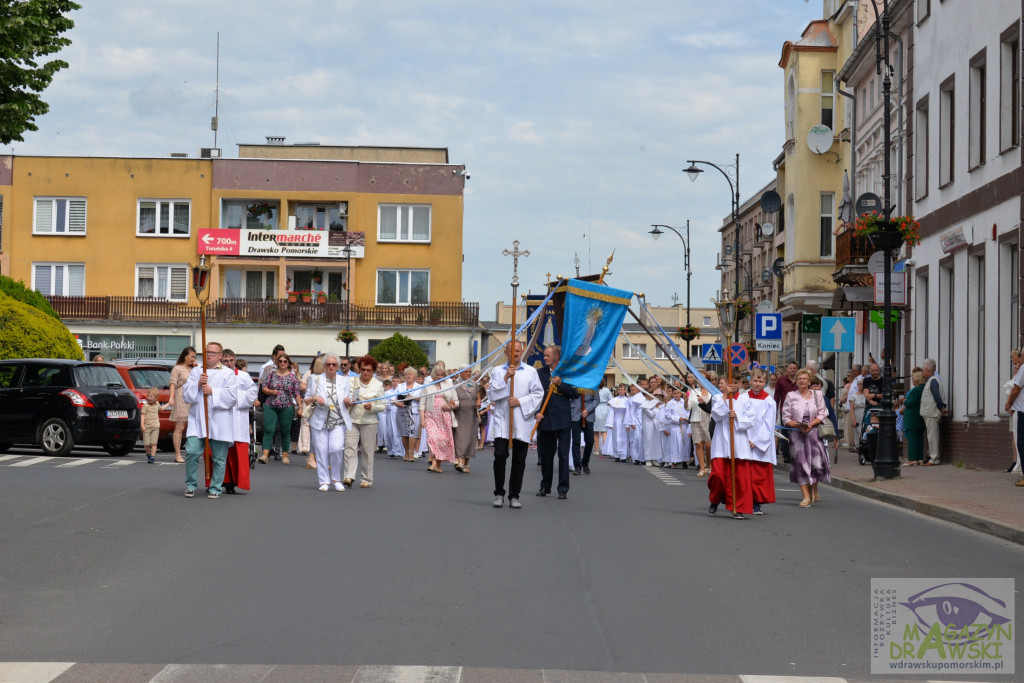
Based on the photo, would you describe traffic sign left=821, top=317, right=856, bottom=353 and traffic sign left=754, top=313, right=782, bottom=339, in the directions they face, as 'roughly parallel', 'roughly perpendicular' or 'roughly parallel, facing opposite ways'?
roughly parallel

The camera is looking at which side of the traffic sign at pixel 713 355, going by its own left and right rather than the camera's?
front

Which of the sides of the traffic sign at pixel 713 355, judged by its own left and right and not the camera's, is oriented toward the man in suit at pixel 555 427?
front

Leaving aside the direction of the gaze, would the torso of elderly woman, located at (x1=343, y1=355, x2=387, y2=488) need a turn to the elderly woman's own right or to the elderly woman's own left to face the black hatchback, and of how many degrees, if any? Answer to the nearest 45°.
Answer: approximately 135° to the elderly woman's own right

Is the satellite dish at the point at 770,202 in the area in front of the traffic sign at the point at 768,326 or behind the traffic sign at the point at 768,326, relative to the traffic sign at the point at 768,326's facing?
behind

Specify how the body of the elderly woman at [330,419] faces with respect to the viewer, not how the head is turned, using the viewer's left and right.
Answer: facing the viewer

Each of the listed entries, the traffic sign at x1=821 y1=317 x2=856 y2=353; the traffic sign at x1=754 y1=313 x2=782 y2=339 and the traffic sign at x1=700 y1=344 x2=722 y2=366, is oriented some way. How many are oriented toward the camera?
3

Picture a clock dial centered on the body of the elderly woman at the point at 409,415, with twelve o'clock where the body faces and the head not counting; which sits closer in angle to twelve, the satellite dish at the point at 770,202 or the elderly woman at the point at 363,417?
the elderly woman

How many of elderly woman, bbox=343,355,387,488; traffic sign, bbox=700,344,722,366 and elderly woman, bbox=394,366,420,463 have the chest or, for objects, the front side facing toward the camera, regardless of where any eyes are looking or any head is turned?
3

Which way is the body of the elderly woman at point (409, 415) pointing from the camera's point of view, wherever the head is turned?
toward the camera

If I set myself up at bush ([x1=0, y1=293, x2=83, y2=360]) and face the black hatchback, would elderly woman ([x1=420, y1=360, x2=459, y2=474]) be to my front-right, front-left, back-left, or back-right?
front-left
